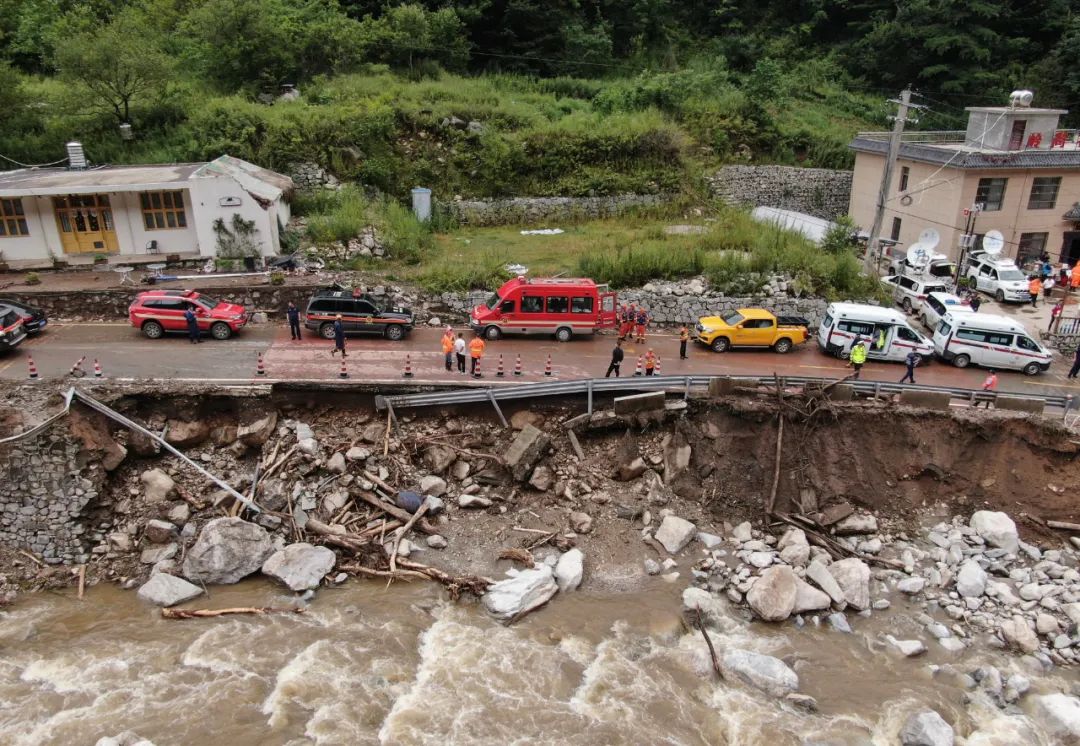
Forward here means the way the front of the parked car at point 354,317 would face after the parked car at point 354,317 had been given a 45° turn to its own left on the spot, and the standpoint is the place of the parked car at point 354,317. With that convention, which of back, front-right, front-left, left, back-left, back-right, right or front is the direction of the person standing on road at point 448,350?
right

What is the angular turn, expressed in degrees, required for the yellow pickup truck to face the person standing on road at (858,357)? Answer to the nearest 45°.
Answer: approximately 135° to its left

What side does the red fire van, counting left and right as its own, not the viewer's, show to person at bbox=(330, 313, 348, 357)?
front

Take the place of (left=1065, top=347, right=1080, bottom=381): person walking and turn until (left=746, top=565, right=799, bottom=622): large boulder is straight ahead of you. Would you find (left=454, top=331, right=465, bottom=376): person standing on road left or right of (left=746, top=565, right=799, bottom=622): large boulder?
right

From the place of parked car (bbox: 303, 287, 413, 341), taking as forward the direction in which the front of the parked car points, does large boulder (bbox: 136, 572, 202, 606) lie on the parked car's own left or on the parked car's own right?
on the parked car's own right

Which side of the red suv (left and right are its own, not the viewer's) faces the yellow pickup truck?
front

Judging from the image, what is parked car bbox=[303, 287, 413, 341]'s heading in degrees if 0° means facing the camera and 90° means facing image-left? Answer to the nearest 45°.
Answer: approximately 270°

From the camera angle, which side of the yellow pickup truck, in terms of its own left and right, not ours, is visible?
left

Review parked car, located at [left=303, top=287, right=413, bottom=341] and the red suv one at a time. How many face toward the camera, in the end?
0

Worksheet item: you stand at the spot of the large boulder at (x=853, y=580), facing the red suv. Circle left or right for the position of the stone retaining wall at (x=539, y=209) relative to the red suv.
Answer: right

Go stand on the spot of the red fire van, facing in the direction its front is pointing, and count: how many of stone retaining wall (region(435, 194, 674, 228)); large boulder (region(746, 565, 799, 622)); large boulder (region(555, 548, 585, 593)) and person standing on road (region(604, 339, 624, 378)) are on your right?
1

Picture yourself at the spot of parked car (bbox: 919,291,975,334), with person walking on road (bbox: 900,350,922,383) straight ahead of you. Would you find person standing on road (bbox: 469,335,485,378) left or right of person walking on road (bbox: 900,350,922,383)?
right

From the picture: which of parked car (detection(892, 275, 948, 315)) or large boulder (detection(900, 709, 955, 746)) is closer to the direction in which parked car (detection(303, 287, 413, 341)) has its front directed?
the parked car

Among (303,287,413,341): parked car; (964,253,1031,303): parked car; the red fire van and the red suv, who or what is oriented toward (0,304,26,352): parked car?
the red fire van

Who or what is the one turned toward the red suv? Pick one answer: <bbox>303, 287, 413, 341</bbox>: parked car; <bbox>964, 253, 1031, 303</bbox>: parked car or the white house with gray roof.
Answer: the white house with gray roof

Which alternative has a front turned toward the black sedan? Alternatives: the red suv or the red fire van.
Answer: the red fire van

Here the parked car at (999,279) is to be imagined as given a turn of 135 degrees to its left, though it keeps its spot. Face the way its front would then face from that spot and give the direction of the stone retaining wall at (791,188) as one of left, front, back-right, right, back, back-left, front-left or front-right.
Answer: front-left

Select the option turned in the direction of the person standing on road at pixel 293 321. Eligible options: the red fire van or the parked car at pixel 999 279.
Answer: the red fire van

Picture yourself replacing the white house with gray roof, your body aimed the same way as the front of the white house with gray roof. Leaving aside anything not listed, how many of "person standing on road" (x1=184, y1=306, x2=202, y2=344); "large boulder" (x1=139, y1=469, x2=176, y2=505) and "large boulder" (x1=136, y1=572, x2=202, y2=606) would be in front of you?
3

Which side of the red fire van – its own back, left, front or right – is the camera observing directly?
left

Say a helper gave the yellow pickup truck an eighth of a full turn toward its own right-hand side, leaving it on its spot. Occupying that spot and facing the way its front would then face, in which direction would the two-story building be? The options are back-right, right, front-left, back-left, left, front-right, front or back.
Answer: right
